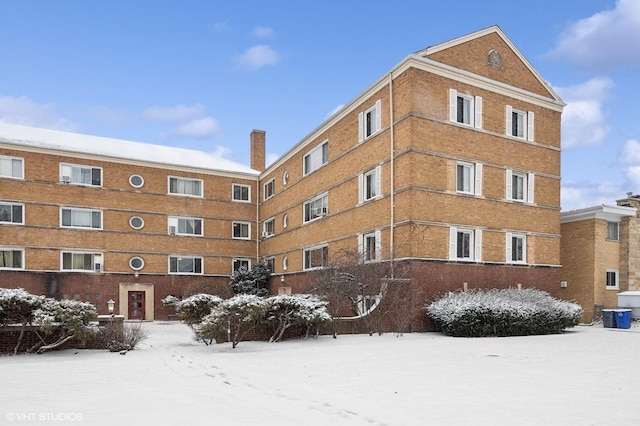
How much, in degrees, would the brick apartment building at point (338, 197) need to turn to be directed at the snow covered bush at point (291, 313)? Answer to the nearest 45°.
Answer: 0° — it already faces it

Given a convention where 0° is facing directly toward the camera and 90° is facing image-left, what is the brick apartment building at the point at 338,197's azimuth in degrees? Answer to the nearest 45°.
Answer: approximately 0°

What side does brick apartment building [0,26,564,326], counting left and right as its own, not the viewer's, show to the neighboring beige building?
left
